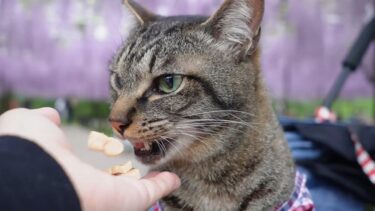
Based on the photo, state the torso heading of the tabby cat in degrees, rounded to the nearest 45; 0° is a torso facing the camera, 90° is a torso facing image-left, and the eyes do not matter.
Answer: approximately 45°
